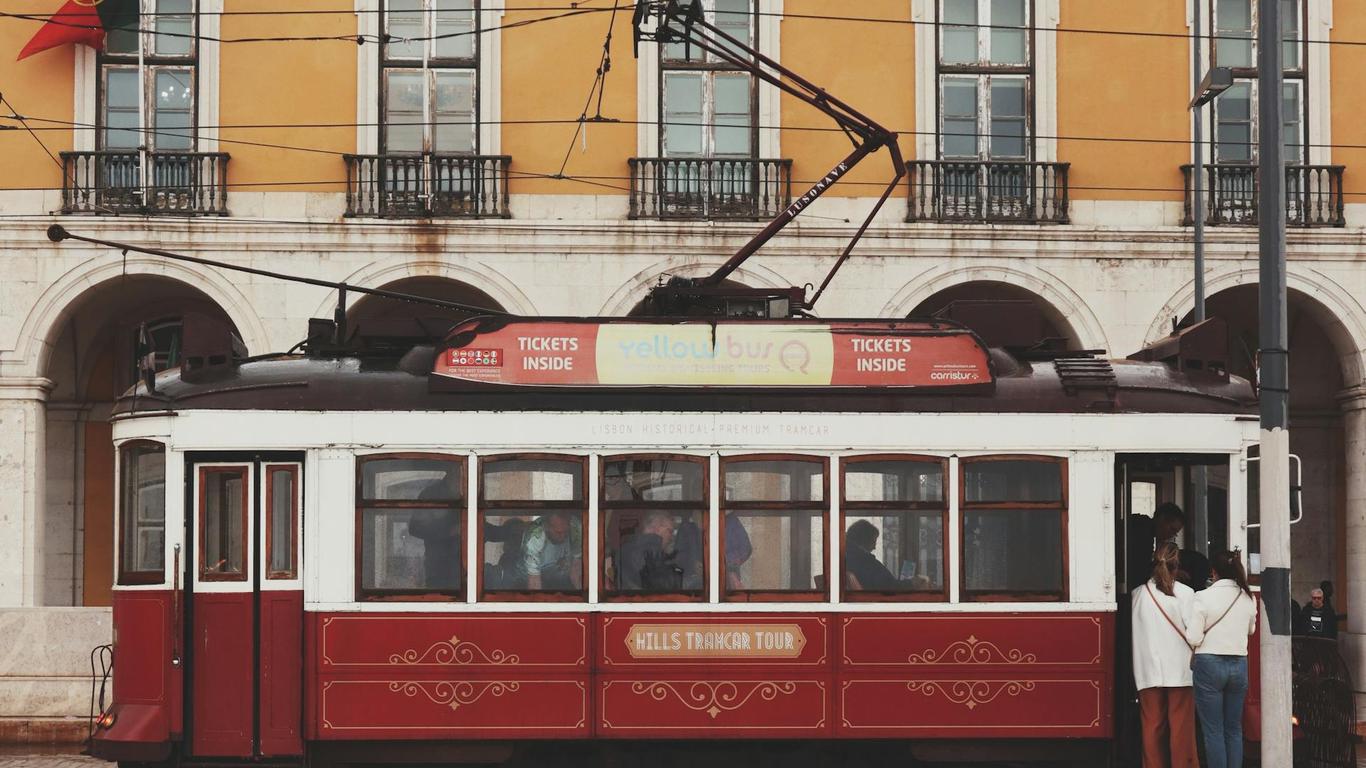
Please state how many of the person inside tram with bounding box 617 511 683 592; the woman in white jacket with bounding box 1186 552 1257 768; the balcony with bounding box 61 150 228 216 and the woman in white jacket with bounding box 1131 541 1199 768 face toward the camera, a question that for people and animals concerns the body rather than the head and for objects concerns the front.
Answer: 1

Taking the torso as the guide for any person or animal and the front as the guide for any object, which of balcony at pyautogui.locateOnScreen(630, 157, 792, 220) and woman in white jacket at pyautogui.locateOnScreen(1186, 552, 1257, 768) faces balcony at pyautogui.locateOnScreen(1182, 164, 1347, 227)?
the woman in white jacket

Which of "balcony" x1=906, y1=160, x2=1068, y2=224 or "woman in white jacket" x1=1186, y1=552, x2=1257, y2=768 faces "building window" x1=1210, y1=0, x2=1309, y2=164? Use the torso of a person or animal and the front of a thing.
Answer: the woman in white jacket

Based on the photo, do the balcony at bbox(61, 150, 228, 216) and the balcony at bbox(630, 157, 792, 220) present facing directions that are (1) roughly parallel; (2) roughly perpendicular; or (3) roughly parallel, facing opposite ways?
roughly parallel

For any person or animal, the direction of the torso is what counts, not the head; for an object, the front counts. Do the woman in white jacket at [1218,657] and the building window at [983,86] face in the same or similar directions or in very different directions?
very different directions

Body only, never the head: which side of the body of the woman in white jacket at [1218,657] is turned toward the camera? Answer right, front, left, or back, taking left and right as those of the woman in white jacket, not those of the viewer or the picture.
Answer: back

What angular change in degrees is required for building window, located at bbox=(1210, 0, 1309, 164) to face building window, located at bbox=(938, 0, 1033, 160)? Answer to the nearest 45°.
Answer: approximately 90° to its right

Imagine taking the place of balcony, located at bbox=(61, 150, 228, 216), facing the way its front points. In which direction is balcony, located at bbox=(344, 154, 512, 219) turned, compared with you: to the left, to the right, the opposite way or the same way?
the same way

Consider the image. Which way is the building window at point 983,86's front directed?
toward the camera

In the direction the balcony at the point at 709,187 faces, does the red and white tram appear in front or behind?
in front

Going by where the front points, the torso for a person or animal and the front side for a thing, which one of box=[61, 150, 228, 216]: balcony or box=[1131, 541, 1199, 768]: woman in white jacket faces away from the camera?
the woman in white jacket

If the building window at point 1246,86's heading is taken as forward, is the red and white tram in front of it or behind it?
in front

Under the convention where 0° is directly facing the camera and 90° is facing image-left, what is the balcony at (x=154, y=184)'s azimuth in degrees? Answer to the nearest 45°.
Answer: approximately 0°

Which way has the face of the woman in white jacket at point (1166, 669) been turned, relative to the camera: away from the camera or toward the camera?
away from the camera

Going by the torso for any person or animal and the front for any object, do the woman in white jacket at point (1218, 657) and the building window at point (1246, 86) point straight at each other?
yes

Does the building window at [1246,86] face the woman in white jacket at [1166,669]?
yes
